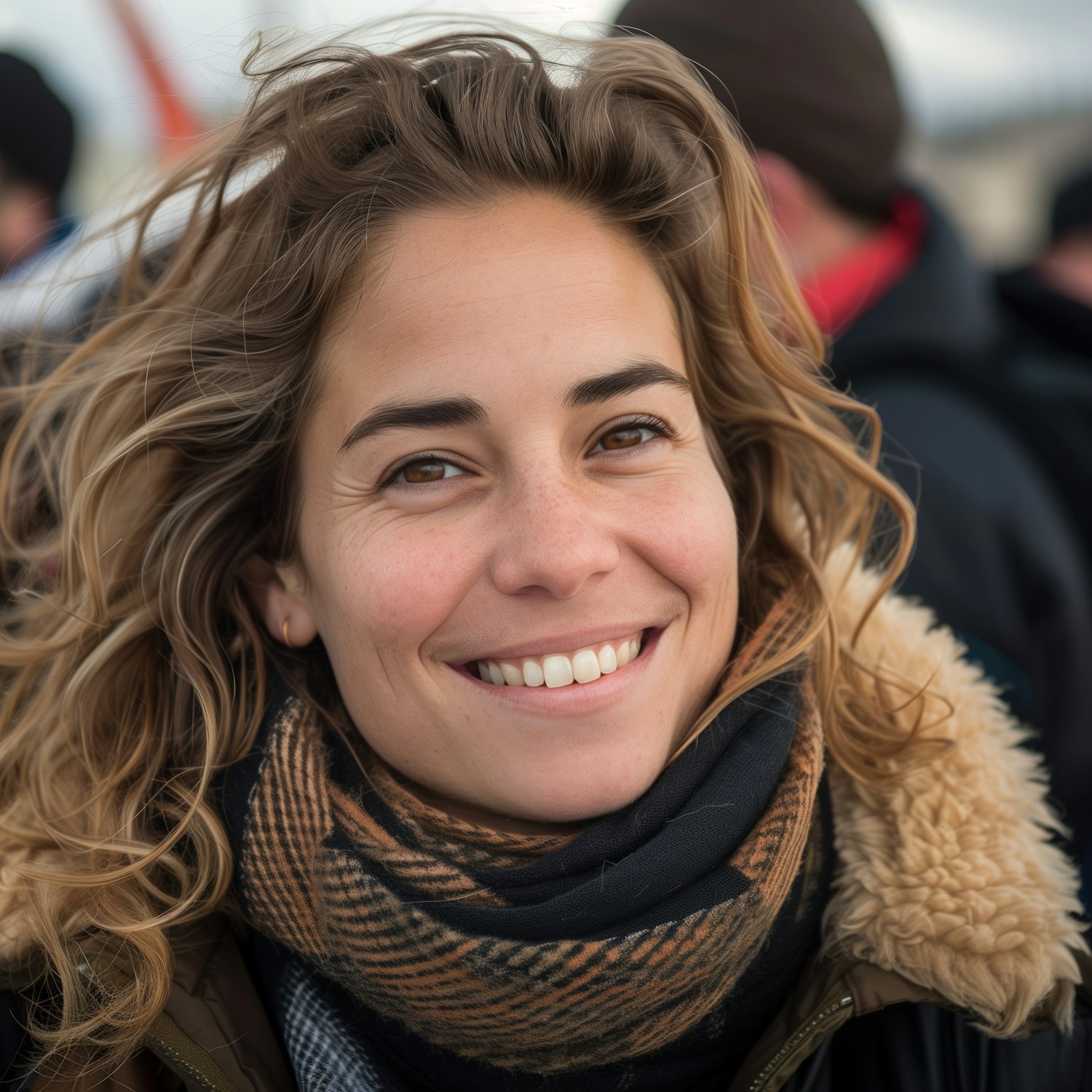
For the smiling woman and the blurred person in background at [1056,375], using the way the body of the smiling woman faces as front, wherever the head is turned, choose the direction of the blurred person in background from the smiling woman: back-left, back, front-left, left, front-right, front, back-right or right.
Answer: back-left

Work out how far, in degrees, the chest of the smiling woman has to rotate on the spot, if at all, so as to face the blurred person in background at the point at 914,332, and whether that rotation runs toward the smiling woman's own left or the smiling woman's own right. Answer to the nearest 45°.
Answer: approximately 135° to the smiling woman's own left

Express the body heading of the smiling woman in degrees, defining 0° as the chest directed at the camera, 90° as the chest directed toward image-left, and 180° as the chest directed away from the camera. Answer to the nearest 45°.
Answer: approximately 0°

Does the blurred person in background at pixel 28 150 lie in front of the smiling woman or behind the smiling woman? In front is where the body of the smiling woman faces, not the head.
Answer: behind
